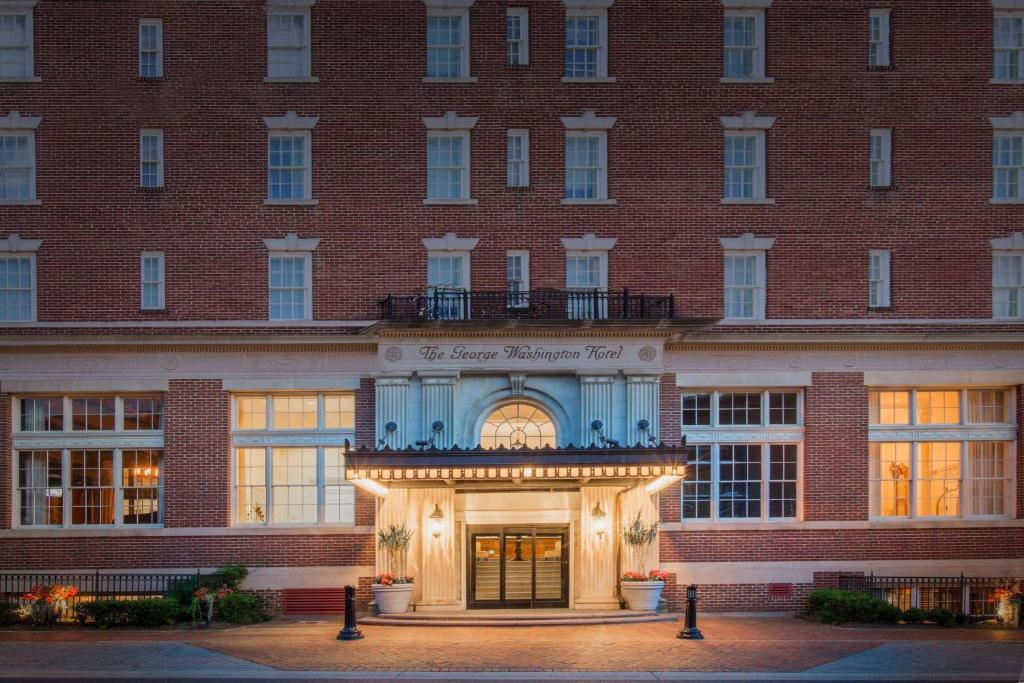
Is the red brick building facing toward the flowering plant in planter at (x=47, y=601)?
no

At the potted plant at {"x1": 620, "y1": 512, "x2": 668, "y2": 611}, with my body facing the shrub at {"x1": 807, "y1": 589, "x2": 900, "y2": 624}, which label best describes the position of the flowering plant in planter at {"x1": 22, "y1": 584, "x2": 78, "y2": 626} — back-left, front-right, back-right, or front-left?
back-right

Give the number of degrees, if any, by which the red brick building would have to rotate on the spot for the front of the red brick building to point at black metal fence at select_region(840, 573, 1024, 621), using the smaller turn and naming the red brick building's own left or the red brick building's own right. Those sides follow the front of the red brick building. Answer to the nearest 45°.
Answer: approximately 90° to the red brick building's own left

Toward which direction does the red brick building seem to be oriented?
toward the camera

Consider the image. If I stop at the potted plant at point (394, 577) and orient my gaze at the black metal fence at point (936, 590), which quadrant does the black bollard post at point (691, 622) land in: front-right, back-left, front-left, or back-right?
front-right

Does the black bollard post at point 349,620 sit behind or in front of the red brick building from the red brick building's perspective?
in front
